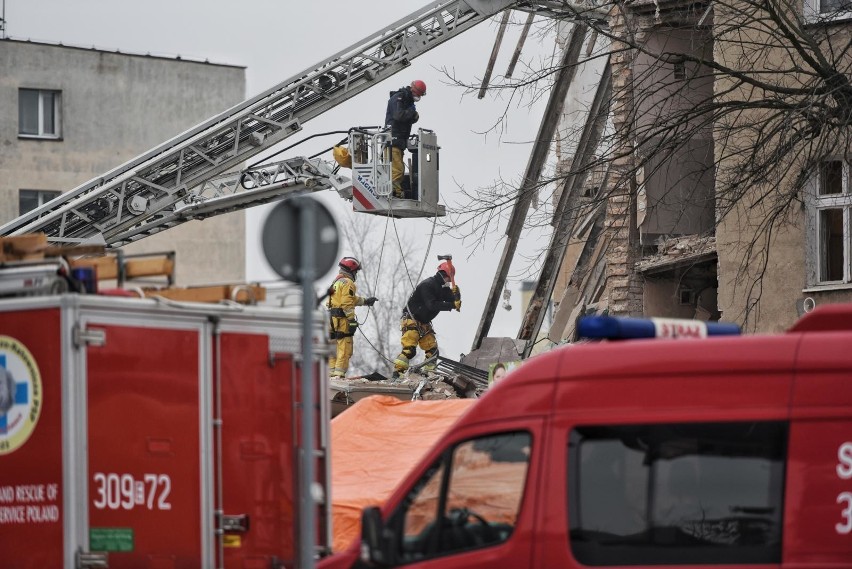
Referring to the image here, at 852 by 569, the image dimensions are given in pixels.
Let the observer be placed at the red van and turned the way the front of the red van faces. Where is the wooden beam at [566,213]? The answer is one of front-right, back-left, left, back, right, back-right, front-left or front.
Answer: right

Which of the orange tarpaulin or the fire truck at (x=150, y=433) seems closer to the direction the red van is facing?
the fire truck

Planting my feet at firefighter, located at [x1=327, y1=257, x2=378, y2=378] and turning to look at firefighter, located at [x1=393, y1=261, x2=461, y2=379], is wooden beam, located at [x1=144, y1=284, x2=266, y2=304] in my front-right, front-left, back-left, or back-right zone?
back-right

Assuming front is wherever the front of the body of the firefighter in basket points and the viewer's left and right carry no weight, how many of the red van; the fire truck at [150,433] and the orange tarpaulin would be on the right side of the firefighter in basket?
3

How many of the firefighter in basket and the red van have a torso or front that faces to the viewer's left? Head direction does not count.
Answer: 1

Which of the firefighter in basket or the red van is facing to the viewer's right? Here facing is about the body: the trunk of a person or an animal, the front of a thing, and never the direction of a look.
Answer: the firefighter in basket

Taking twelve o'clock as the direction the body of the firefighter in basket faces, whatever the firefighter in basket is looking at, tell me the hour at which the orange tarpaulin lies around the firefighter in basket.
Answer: The orange tarpaulin is roughly at 3 o'clock from the firefighter in basket.

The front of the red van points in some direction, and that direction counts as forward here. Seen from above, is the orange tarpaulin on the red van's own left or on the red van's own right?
on the red van's own right

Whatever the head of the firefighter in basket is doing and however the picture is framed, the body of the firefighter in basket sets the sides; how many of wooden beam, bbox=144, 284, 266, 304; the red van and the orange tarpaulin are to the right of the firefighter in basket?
3

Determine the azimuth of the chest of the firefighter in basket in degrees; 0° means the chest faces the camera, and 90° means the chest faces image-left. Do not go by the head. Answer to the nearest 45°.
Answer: approximately 270°

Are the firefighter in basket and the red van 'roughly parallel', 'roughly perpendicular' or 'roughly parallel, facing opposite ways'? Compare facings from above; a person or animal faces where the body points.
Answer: roughly parallel, facing opposite ways

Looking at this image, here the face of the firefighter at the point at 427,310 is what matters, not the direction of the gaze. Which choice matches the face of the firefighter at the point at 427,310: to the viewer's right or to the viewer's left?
to the viewer's right

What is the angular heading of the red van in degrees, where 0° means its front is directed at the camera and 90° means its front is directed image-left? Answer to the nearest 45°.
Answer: approximately 90°

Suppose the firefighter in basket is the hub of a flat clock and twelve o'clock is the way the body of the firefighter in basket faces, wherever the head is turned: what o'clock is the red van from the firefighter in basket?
The red van is roughly at 3 o'clock from the firefighter in basket.
